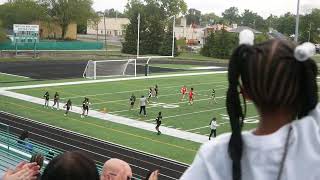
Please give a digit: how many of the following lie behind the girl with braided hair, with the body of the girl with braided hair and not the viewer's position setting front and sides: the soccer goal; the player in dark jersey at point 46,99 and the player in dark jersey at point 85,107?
0

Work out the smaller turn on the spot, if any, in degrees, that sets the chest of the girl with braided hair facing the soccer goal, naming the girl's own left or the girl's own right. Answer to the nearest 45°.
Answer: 0° — they already face it

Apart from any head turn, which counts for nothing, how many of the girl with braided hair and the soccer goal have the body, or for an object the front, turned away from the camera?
1

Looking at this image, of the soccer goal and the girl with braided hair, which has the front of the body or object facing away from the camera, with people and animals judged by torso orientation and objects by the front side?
the girl with braided hair

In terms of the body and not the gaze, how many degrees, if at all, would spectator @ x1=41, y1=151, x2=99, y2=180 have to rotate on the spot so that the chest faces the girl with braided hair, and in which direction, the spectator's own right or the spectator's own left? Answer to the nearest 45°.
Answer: approximately 135° to the spectator's own right

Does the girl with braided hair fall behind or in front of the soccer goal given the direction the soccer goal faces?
in front

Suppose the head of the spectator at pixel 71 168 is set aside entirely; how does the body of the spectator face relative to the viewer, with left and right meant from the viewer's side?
facing away from the viewer

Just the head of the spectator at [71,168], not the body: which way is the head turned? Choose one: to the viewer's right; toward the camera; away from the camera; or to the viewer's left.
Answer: away from the camera

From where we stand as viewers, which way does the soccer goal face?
facing the viewer and to the right of the viewer

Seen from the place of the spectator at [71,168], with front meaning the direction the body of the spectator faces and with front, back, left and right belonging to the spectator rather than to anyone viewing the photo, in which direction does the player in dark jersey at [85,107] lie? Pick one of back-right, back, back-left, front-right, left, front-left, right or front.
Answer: front

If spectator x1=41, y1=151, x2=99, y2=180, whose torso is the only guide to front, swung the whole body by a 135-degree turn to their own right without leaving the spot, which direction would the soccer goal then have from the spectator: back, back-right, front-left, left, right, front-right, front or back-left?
back-left

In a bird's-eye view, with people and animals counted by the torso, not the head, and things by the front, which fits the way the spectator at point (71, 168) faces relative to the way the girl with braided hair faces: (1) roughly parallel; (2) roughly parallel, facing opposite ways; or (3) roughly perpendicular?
roughly parallel

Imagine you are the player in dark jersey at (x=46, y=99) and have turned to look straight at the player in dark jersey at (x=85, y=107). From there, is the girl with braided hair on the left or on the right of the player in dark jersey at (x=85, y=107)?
right

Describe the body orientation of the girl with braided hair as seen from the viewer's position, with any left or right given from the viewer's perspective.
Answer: facing away from the viewer

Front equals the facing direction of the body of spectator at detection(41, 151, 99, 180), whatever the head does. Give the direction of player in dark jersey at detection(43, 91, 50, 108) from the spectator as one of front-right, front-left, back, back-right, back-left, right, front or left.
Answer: front

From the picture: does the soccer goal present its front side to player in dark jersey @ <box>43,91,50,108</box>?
no
